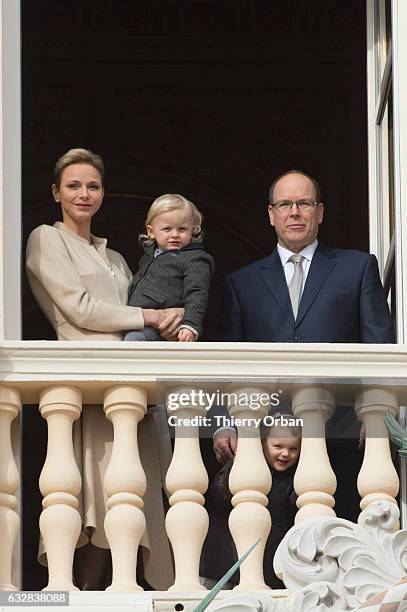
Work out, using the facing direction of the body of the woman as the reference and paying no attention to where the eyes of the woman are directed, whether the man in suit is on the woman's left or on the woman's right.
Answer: on the woman's left

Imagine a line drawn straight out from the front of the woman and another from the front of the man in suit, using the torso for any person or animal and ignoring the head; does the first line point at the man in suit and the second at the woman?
no

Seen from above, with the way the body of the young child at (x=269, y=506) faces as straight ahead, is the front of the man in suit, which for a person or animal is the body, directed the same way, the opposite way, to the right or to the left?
the same way

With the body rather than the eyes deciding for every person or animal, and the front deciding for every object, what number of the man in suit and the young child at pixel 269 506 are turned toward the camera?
2

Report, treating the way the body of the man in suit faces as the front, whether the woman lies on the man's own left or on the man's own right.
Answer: on the man's own right

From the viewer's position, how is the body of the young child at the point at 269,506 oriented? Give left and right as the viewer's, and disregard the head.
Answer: facing the viewer

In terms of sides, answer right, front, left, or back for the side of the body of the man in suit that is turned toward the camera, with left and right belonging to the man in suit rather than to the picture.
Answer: front

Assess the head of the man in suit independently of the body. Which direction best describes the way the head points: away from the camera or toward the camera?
toward the camera

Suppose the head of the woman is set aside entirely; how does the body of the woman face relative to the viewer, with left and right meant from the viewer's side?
facing the viewer and to the right of the viewer

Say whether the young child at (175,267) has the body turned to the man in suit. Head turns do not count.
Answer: no

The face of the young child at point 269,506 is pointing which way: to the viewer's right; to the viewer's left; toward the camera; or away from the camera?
toward the camera
